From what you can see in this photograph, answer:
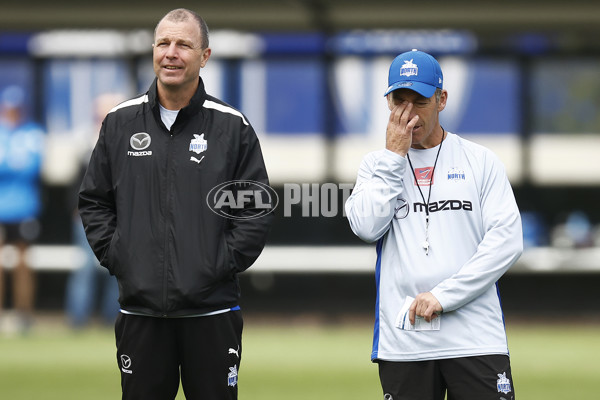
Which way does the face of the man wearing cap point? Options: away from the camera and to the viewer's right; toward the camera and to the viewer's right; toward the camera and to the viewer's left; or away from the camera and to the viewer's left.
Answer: toward the camera and to the viewer's left

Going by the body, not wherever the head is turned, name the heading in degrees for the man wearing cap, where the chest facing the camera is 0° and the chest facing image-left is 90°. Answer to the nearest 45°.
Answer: approximately 0°
